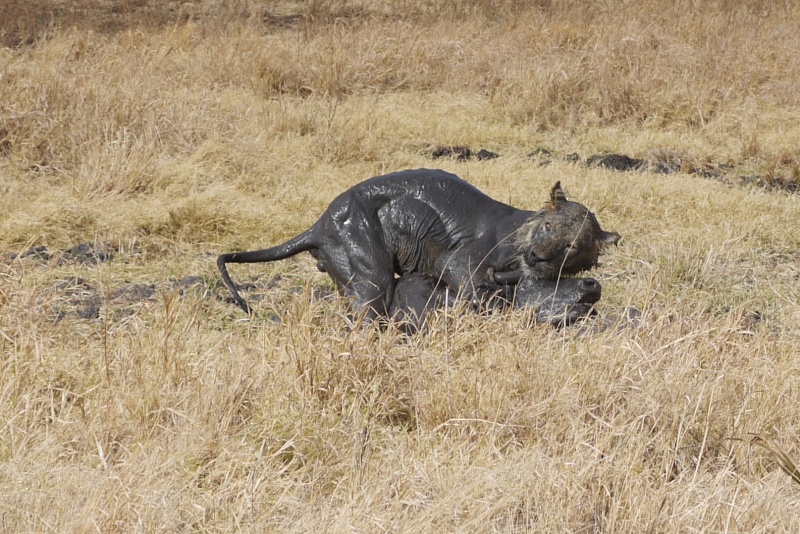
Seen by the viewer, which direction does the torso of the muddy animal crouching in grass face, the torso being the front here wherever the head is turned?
to the viewer's right
